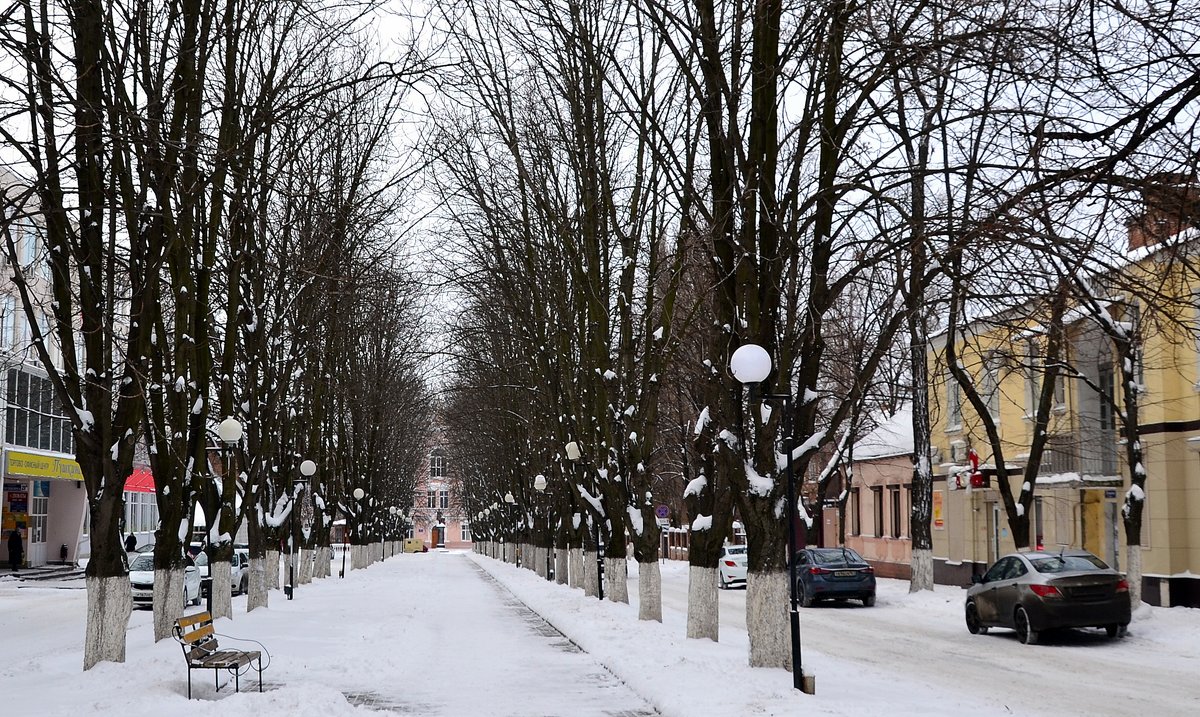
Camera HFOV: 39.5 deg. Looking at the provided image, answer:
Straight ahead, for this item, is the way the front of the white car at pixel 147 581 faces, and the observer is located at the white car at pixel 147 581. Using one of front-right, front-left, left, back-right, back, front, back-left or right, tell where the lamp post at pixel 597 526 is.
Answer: left

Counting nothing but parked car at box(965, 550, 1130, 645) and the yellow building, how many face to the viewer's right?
0

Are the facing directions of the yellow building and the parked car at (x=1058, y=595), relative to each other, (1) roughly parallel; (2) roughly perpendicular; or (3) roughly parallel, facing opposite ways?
roughly perpendicular

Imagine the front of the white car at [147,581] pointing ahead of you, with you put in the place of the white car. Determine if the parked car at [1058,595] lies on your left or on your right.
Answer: on your left

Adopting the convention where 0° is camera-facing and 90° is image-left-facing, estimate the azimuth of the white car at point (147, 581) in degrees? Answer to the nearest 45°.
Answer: approximately 45°

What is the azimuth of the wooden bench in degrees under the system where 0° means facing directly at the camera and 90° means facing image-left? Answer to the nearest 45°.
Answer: approximately 315°

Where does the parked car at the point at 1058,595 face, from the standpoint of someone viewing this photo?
facing away from the viewer and to the left of the viewer

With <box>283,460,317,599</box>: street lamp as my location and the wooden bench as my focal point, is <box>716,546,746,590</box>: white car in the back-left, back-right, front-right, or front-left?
back-left

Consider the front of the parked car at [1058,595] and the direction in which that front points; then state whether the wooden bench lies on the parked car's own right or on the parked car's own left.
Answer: on the parked car's own left

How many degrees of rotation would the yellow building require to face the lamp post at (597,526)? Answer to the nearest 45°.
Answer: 0° — it already faces it

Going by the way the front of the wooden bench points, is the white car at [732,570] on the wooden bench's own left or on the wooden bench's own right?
on the wooden bench's own left

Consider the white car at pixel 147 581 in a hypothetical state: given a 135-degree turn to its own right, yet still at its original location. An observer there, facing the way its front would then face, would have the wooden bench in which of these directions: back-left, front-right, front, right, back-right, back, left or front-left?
back

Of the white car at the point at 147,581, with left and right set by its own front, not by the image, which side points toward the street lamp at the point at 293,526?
left

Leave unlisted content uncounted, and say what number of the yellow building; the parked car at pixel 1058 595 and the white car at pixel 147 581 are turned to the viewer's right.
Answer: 0
